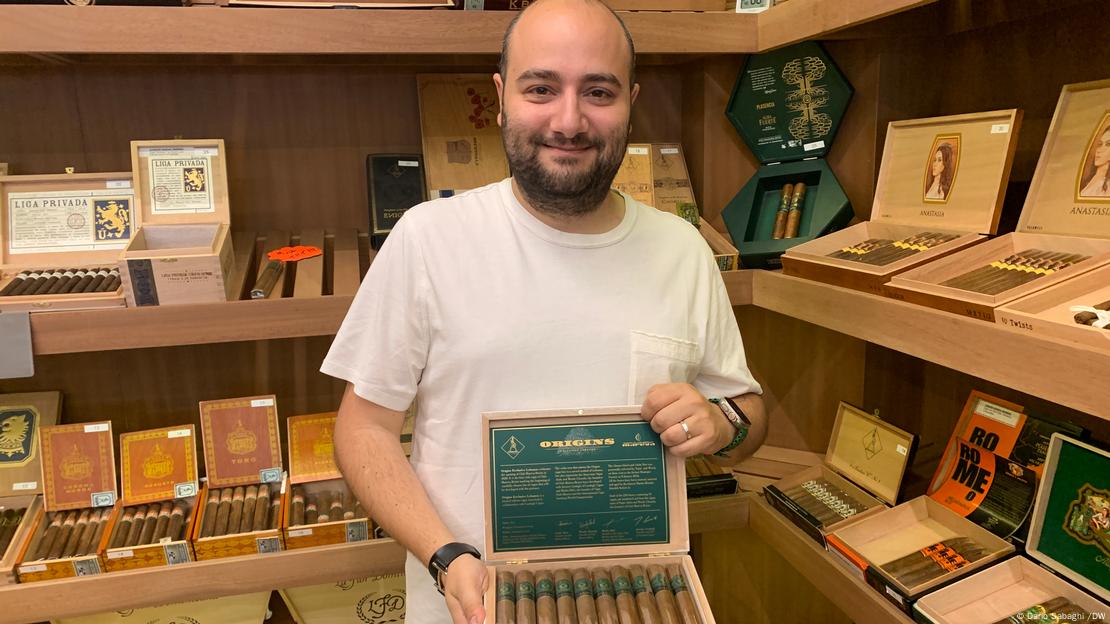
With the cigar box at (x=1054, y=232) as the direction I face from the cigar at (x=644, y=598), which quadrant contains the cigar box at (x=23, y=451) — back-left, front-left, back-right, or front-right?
back-left

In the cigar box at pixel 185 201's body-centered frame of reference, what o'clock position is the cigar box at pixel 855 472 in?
the cigar box at pixel 855 472 is roughly at 10 o'clock from the cigar box at pixel 185 201.

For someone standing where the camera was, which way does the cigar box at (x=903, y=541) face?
facing the viewer and to the left of the viewer

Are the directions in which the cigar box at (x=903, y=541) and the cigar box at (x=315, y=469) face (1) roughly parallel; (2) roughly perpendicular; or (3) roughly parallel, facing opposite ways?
roughly perpendicular

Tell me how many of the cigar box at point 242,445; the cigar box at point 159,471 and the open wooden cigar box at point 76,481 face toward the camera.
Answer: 3

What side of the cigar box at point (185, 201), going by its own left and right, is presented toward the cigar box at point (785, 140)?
left

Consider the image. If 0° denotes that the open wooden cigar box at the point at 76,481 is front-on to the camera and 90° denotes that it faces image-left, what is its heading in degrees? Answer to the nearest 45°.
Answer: approximately 0°

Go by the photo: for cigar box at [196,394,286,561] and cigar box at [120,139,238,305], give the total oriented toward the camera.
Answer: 2

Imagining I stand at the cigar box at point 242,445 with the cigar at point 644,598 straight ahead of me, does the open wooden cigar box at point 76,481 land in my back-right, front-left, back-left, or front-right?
back-right

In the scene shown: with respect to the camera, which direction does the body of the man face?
toward the camera

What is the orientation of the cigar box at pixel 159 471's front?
toward the camera
